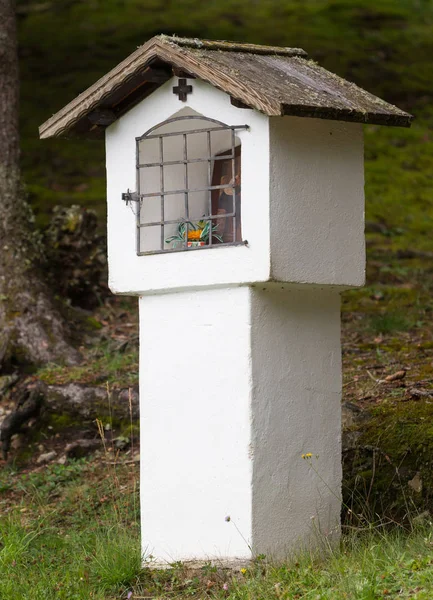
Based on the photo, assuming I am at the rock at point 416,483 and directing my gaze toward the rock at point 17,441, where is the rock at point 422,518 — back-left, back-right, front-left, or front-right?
back-left

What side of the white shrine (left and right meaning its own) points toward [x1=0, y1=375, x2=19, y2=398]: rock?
right

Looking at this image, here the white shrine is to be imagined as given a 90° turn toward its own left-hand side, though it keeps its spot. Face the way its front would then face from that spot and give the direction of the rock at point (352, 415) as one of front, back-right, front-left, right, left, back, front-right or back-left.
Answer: left

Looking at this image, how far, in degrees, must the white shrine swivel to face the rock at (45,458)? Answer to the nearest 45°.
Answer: approximately 90° to its right

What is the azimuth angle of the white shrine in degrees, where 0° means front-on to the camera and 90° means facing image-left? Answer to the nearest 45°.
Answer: approximately 45°

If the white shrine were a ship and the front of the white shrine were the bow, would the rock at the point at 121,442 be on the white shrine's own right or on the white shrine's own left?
on the white shrine's own right

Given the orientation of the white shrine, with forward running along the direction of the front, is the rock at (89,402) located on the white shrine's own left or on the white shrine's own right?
on the white shrine's own right

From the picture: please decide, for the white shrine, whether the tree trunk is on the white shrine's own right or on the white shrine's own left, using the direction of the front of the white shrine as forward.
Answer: on the white shrine's own right

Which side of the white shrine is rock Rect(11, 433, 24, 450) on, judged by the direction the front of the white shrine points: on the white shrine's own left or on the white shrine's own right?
on the white shrine's own right

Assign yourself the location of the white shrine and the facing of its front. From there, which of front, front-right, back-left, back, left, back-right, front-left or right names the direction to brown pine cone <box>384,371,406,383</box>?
back

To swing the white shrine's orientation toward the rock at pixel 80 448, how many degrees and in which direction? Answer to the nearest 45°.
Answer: approximately 90° to its right
